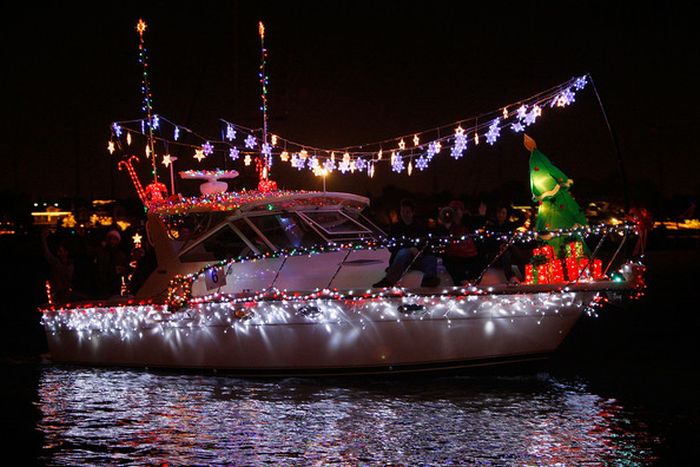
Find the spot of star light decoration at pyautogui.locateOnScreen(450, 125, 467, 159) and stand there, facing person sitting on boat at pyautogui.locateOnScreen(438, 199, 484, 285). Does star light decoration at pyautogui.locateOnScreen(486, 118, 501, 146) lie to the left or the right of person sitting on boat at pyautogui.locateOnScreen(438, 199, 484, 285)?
left

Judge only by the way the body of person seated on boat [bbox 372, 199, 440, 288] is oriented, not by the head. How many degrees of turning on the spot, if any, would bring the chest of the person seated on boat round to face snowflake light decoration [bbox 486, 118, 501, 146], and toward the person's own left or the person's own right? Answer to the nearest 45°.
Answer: approximately 135° to the person's own left

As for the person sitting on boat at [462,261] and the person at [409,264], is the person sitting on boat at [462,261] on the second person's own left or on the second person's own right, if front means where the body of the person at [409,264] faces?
on the second person's own left

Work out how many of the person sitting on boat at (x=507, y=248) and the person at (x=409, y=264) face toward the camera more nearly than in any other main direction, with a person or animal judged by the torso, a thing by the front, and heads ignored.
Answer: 2

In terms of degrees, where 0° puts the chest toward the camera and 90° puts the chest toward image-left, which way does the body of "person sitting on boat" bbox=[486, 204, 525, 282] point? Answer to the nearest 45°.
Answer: approximately 0°

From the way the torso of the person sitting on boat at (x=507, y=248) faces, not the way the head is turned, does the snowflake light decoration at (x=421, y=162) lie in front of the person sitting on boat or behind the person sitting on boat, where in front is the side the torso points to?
behind

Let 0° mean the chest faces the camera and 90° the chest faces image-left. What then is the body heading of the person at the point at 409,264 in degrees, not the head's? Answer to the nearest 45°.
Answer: approximately 0°

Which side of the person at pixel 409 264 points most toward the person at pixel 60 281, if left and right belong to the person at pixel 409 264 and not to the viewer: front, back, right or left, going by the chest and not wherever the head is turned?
right

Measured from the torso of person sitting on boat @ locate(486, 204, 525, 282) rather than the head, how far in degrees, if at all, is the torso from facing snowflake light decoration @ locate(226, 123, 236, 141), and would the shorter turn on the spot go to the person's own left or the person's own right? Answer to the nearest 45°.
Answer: approximately 135° to the person's own right
